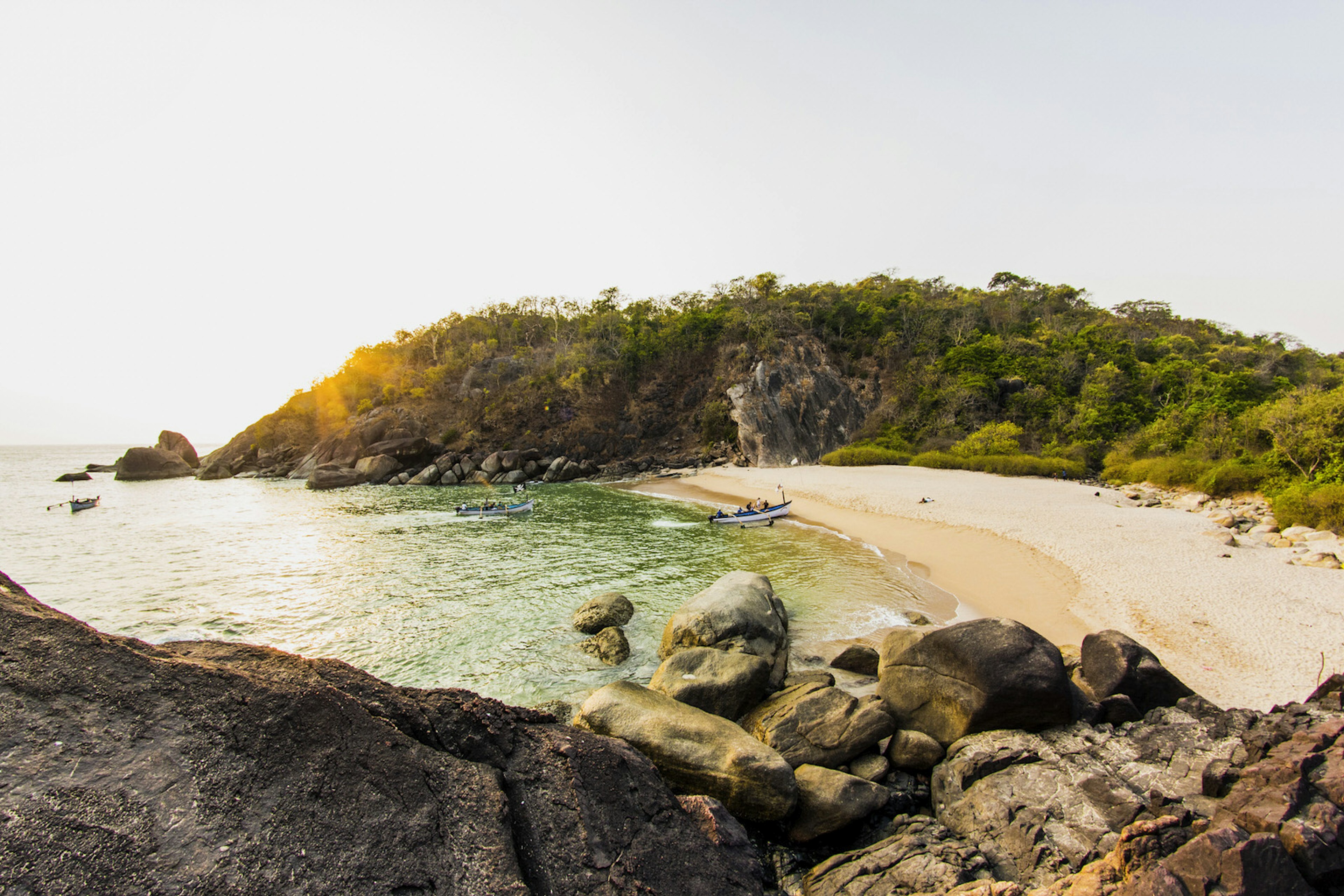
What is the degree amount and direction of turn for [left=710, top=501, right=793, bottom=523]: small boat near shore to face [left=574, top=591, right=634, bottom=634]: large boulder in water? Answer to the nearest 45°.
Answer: approximately 90° to its right

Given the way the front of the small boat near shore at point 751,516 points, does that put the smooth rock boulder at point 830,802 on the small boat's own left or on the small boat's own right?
on the small boat's own right

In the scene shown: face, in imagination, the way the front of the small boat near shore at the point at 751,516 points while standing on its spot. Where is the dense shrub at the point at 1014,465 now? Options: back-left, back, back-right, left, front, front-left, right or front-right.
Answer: front-left

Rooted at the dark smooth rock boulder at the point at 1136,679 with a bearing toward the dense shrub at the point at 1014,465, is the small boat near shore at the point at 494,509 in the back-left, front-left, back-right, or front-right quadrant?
front-left

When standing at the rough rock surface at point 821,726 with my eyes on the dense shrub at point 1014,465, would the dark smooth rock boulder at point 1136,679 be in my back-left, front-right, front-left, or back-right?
front-right

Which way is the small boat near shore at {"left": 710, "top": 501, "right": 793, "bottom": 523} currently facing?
to the viewer's right

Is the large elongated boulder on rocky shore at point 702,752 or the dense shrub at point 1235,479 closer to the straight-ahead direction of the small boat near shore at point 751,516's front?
the dense shrub

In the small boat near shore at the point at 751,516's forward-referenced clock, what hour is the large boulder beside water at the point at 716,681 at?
The large boulder beside water is roughly at 3 o'clock from the small boat near shore.

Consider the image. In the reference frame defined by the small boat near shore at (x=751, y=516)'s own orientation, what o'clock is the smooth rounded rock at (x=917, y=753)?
The smooth rounded rock is roughly at 3 o'clock from the small boat near shore.

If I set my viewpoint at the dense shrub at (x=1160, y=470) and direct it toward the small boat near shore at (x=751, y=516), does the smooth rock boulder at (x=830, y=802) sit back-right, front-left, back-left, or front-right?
front-left

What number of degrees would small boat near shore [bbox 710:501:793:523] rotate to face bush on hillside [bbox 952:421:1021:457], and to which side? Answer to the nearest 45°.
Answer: approximately 45° to its left
